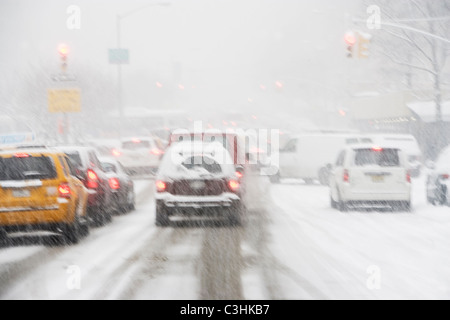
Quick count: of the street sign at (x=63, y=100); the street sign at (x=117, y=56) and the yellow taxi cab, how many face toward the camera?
2

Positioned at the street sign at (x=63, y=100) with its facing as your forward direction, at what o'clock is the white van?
The white van is roughly at 10 o'clock from the street sign.

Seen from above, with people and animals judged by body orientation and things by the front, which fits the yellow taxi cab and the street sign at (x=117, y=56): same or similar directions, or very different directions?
very different directions

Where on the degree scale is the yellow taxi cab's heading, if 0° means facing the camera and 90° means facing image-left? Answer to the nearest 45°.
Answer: approximately 180°

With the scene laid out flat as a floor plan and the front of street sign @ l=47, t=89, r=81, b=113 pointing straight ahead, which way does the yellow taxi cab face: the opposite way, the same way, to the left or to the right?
the opposite way

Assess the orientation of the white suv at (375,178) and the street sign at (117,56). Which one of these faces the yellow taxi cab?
the street sign

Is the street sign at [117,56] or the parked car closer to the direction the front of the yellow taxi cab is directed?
the street sign

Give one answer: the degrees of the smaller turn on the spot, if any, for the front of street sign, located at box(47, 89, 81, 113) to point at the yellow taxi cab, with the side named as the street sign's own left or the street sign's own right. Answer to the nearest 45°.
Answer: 0° — it already faces it

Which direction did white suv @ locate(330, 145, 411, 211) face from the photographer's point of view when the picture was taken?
facing away from the viewer

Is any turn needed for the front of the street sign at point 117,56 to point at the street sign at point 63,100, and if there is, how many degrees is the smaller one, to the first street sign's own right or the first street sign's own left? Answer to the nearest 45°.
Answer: approximately 45° to the first street sign's own right
